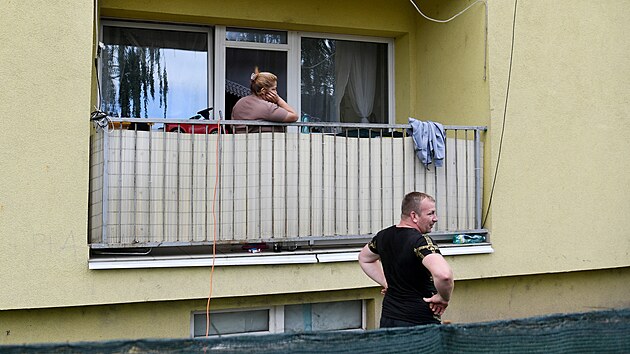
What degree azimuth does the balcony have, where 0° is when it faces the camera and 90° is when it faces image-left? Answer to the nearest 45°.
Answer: approximately 0°

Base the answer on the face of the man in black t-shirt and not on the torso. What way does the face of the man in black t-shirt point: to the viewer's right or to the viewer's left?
to the viewer's right

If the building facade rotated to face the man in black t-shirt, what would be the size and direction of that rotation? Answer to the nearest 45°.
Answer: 0° — it already faces them
